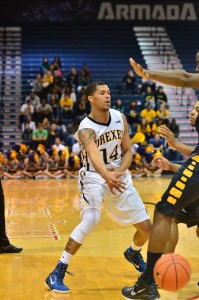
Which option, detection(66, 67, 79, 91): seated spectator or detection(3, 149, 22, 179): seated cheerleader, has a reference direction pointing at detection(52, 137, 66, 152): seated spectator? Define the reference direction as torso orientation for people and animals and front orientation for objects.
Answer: detection(66, 67, 79, 91): seated spectator

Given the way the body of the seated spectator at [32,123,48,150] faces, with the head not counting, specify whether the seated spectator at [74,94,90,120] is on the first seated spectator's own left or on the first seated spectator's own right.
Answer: on the first seated spectator's own left

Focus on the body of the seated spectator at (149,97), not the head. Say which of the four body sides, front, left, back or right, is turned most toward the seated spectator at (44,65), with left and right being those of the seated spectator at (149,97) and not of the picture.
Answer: right

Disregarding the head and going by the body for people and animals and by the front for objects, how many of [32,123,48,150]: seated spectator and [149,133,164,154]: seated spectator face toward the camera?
2

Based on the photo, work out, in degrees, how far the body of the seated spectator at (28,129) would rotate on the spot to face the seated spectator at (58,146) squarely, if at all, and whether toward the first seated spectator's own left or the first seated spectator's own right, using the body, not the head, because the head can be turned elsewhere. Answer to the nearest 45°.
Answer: approximately 45° to the first seated spectator's own left

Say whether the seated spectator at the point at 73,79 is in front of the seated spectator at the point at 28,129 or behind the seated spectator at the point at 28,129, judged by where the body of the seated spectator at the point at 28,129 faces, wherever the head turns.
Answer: behind

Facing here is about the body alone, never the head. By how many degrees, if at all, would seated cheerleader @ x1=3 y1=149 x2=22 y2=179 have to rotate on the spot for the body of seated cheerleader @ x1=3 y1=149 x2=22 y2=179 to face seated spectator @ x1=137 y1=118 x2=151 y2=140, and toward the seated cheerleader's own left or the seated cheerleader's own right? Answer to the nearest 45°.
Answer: approximately 90° to the seated cheerleader's own left

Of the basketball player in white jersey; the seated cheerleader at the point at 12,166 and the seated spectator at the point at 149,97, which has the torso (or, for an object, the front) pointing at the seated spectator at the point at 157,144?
the seated spectator at the point at 149,97

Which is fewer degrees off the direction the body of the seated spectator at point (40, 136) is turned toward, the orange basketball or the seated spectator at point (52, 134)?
the orange basketball

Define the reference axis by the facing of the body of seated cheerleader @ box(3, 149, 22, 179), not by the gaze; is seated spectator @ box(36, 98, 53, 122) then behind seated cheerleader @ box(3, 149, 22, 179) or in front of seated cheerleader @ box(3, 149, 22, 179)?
behind
